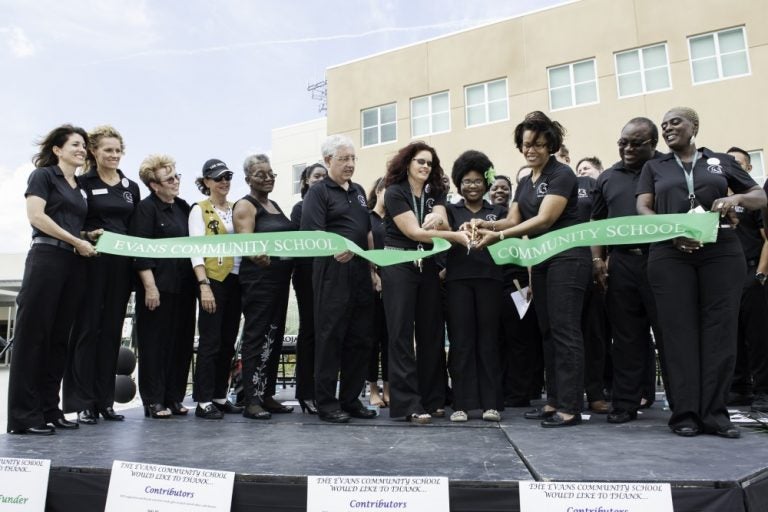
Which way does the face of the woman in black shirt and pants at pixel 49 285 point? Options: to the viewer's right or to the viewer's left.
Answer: to the viewer's right

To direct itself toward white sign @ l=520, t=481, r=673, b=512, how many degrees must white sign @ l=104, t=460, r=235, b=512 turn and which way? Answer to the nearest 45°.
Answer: approximately 45° to its left

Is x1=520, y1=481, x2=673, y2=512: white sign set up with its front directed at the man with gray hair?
no

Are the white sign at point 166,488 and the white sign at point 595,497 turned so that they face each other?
no

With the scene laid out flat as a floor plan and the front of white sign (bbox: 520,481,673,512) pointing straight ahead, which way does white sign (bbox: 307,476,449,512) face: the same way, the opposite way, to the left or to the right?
the same way

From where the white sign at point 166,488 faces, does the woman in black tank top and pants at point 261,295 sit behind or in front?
behind

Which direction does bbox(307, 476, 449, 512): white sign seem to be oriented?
toward the camera

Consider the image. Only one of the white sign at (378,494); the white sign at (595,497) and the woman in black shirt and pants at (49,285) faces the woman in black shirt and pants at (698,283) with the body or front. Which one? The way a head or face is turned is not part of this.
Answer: the woman in black shirt and pants at (49,285)

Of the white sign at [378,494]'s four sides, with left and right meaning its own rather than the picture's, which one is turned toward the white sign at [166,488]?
right

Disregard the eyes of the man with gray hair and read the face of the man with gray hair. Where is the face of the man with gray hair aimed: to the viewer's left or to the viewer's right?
to the viewer's right

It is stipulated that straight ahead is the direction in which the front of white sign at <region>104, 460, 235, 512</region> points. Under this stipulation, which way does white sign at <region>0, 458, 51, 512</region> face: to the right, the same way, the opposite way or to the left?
the same way

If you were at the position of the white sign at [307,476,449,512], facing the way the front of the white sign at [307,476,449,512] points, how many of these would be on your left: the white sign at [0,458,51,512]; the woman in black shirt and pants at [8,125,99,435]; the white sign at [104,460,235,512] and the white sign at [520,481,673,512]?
1

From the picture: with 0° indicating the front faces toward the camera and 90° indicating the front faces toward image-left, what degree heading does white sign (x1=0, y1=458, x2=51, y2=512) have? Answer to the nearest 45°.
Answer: approximately 0°

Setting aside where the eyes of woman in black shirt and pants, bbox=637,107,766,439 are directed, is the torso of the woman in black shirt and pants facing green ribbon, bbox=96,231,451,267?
no

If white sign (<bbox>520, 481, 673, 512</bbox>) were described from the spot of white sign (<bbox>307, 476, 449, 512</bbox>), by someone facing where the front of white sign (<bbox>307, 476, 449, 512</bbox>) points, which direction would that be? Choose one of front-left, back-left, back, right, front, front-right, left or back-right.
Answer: left

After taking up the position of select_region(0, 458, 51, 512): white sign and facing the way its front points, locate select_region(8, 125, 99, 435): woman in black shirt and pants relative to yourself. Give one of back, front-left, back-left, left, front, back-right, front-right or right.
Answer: back

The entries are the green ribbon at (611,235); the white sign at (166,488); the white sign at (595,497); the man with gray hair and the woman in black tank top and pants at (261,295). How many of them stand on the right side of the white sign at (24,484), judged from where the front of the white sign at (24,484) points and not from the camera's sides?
0

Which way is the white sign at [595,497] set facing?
toward the camera

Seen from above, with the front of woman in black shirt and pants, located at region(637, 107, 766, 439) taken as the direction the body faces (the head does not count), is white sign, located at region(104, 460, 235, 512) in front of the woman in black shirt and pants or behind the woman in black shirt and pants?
in front

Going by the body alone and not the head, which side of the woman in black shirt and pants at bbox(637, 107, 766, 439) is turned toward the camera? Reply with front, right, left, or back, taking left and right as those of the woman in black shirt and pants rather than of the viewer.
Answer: front

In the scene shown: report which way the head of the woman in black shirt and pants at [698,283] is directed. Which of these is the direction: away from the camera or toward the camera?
toward the camera

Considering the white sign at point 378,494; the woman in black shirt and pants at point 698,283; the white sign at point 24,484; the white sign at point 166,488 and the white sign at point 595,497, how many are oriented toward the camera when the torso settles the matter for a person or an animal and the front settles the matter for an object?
5
